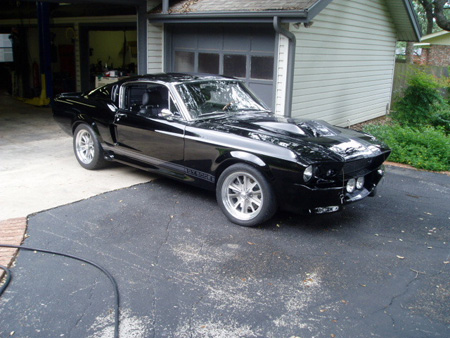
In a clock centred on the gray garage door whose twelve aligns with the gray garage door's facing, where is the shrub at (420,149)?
The shrub is roughly at 10 o'clock from the gray garage door.

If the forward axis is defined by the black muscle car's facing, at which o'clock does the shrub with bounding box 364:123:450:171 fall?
The shrub is roughly at 9 o'clock from the black muscle car.

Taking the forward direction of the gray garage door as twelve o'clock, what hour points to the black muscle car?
The black muscle car is roughly at 12 o'clock from the gray garage door.

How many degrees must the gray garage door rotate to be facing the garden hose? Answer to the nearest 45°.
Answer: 0° — it already faces it

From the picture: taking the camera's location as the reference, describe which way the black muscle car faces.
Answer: facing the viewer and to the right of the viewer

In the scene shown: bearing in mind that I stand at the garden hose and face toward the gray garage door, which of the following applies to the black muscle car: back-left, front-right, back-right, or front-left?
front-right

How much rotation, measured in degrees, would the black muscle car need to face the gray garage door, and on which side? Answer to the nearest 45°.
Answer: approximately 135° to its left

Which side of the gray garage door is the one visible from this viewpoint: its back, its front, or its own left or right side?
front

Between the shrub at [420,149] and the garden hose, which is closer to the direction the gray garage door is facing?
the garden hose

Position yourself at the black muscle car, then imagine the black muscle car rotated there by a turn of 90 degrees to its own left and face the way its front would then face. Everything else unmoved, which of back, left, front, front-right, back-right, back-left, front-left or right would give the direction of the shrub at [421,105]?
front

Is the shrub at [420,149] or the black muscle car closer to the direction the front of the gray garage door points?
the black muscle car

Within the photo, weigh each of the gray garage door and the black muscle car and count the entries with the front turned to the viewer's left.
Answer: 0

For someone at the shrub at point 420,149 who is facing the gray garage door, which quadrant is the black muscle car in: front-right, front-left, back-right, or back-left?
front-left

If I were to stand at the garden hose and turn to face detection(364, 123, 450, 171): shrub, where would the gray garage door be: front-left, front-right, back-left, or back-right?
front-left
